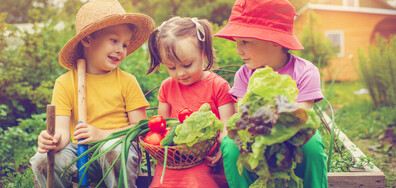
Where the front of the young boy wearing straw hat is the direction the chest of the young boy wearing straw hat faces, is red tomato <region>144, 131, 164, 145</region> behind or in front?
in front

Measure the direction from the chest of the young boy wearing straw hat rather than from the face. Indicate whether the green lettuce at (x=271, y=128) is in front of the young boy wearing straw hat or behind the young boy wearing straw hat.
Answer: in front

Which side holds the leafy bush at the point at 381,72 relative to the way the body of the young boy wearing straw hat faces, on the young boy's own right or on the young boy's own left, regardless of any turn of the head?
on the young boy's own left

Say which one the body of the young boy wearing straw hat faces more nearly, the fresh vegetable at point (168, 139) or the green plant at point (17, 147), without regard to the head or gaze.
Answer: the fresh vegetable

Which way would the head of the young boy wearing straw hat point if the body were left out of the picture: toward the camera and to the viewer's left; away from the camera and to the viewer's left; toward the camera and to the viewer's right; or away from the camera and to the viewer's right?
toward the camera and to the viewer's right

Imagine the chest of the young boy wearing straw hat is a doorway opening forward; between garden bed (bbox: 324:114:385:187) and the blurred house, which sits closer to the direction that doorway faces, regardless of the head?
the garden bed

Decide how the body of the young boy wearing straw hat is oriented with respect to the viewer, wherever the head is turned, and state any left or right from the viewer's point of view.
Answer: facing the viewer
